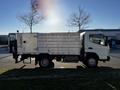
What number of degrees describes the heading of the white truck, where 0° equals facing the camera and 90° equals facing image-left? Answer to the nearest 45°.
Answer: approximately 270°
